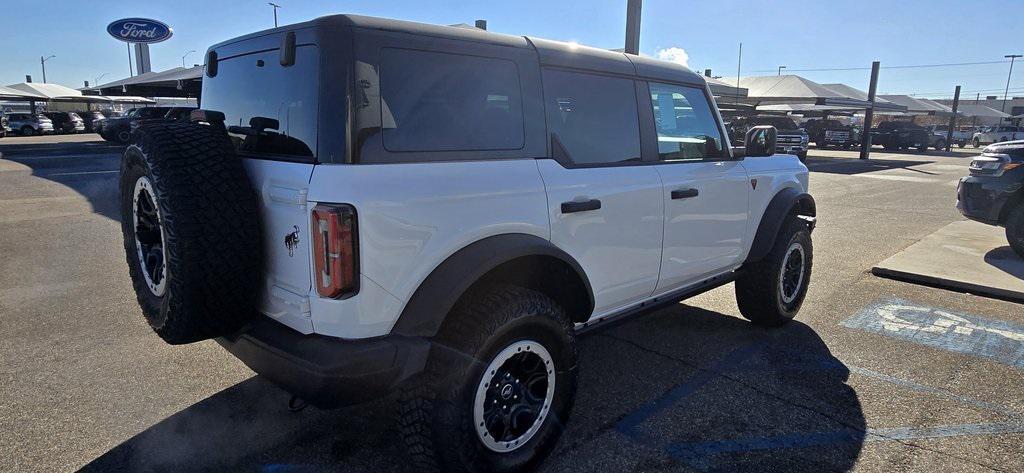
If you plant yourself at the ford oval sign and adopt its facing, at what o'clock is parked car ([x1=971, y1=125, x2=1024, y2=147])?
The parked car is roughly at 10 o'clock from the ford oval sign.

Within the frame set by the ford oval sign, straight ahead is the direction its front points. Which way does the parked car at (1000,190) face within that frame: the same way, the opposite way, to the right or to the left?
to the right

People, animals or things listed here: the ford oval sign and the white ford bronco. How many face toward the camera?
1

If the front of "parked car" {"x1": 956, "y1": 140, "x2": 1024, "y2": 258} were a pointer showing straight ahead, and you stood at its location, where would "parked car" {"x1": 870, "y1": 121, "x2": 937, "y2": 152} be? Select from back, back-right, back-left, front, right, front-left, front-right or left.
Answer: back-right

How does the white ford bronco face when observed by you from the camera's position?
facing away from the viewer and to the right of the viewer

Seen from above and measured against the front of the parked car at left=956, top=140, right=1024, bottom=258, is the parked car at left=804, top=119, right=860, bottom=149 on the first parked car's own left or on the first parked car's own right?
on the first parked car's own right

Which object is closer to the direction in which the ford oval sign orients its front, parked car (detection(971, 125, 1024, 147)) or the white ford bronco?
the white ford bronco

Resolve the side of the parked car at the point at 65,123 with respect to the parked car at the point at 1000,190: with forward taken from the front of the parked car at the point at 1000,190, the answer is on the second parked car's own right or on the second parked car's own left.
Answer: on the second parked car's own right

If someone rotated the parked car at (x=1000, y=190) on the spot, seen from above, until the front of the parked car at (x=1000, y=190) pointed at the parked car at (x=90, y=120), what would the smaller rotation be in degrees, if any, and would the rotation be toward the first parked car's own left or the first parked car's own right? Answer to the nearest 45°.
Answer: approximately 45° to the first parked car's own right

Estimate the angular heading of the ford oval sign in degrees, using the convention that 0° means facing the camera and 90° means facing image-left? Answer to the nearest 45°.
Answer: approximately 0°
